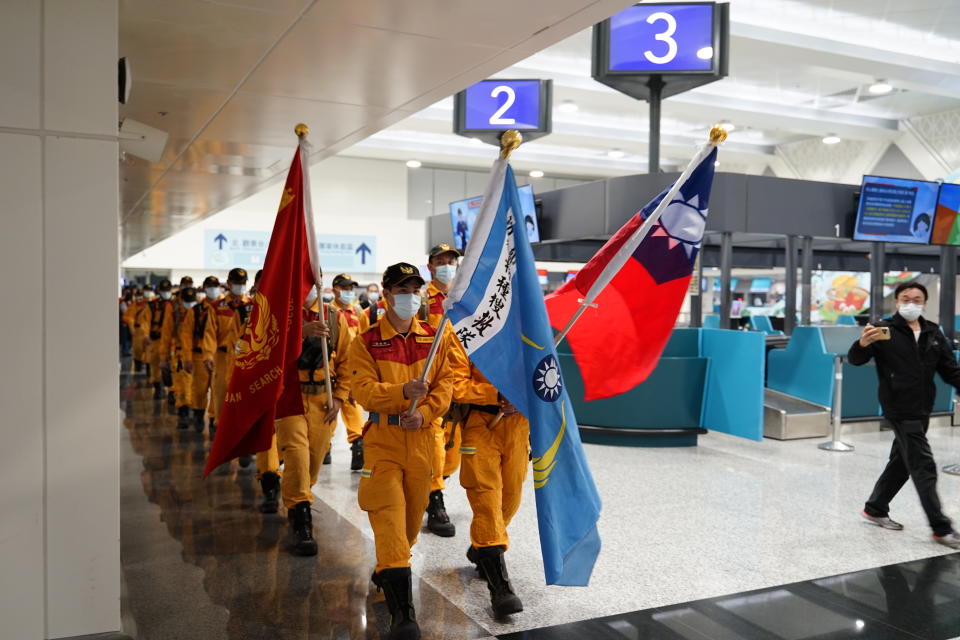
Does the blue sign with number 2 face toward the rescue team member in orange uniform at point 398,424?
yes

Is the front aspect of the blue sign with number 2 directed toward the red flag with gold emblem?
yes

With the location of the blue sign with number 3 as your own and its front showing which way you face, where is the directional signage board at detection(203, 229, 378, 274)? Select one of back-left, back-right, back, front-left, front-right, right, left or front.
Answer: back-right

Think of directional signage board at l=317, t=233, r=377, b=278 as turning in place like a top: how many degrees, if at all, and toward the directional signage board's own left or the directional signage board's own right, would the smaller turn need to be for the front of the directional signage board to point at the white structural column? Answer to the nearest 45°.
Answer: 0° — it already faces it

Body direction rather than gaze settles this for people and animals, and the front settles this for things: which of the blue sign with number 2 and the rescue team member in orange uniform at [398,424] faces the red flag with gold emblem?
the blue sign with number 2

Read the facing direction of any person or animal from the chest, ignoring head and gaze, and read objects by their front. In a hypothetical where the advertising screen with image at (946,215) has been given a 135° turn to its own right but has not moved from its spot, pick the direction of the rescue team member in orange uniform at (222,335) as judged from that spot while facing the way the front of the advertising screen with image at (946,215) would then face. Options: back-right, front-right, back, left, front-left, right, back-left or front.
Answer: left

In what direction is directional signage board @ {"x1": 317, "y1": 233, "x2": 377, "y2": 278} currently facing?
toward the camera

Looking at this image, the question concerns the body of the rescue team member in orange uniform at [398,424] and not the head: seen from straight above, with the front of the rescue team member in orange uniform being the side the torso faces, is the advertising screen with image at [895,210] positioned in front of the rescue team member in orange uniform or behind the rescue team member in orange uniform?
behind

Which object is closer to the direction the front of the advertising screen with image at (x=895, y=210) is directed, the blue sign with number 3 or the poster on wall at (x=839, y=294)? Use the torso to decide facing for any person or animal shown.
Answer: the blue sign with number 3

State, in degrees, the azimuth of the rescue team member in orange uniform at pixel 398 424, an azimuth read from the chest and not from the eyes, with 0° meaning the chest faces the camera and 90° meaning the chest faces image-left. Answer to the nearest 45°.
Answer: approximately 0°

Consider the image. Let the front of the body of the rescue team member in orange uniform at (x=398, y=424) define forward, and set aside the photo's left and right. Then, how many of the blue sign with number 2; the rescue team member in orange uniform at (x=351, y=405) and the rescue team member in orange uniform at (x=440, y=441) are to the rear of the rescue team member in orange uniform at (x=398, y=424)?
3

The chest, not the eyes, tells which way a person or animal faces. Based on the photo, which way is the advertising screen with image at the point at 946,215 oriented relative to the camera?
toward the camera

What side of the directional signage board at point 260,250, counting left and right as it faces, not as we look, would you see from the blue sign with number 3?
front
